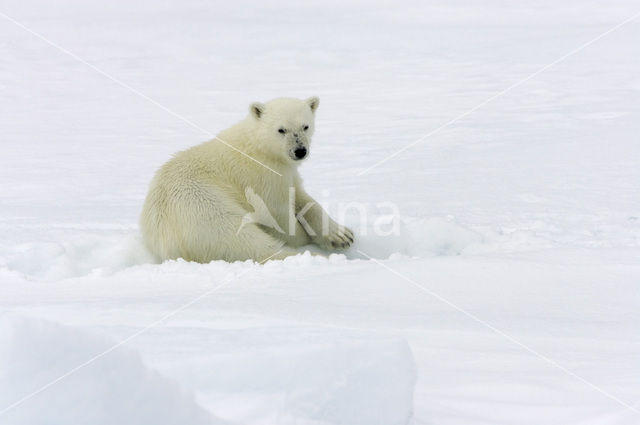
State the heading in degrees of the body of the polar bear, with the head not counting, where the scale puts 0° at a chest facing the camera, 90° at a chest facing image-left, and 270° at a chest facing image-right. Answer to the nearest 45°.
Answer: approximately 270°
